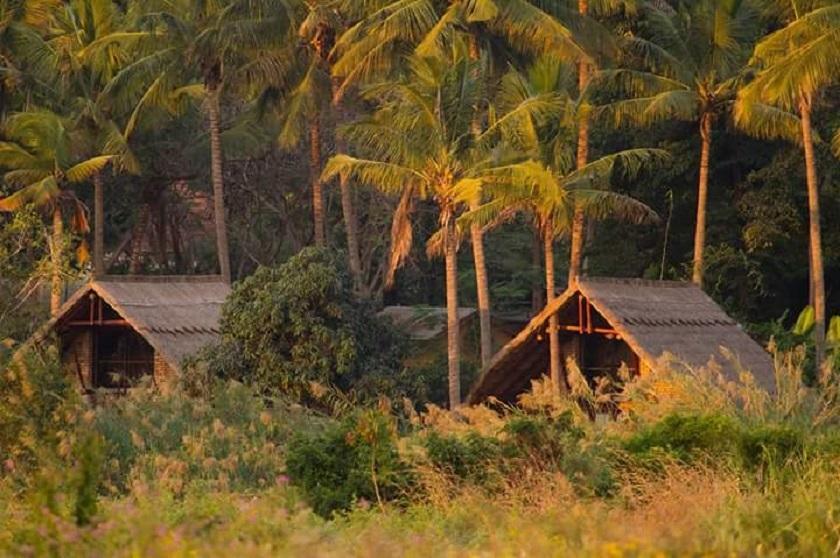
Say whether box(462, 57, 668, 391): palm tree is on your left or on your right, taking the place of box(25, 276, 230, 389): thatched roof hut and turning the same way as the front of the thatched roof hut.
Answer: on your left

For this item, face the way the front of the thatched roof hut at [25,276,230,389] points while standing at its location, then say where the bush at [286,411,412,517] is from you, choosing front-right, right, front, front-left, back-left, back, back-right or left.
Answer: front-left

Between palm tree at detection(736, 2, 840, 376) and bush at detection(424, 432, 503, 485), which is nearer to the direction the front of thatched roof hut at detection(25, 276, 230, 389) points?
the bush

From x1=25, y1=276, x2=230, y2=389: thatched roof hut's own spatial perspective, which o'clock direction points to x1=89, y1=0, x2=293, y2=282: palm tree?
The palm tree is roughly at 5 o'clock from the thatched roof hut.

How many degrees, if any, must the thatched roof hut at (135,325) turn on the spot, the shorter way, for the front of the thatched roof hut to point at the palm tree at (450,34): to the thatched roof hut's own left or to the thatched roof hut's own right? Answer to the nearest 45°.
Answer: approximately 135° to the thatched roof hut's own left

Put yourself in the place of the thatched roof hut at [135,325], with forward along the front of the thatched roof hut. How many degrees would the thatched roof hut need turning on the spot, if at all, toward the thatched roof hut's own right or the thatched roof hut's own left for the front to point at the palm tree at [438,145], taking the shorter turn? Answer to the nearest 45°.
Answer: approximately 90° to the thatched roof hut's own left

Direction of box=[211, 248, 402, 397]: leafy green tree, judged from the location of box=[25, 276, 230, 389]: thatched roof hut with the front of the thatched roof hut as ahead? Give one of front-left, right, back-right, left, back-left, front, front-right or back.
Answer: left

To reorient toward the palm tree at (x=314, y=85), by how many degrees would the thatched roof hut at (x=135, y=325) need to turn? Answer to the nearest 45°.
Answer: approximately 180°

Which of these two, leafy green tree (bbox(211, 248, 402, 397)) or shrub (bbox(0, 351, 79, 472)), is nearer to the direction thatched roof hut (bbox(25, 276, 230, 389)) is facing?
the shrub

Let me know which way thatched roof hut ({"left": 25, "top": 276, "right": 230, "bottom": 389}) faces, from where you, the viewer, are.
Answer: facing the viewer and to the left of the viewer

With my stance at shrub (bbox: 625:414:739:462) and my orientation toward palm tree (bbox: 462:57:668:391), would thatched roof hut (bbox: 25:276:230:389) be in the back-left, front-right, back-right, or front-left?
front-left

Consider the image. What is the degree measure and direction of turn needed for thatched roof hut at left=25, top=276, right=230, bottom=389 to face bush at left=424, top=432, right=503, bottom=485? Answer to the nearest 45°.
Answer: approximately 45° to its left

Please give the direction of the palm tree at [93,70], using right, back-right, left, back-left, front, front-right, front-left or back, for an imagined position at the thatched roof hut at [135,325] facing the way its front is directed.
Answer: back-right

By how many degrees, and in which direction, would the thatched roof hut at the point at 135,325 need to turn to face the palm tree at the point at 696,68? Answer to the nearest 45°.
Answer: approximately 135° to its left
